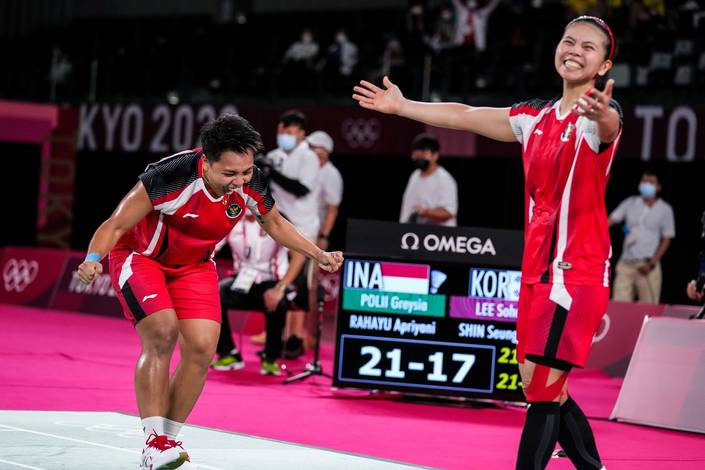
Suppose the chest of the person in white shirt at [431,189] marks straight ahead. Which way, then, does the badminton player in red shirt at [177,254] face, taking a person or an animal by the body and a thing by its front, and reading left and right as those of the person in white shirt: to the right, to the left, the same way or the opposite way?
to the left

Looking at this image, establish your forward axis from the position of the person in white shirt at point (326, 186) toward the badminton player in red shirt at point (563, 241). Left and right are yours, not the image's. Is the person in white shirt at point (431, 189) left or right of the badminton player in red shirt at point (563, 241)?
left

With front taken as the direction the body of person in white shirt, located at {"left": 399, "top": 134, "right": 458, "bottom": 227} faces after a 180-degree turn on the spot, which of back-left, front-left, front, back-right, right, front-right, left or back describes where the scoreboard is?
back-right

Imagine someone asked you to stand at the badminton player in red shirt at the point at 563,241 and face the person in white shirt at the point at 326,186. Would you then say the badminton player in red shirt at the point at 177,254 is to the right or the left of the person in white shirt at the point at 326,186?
left

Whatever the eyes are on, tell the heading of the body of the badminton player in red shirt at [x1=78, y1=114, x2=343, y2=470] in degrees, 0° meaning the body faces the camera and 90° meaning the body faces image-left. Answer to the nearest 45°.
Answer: approximately 315°

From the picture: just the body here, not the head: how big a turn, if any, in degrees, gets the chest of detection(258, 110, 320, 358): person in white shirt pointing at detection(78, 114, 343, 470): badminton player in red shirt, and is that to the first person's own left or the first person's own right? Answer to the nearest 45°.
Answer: approximately 45° to the first person's own left

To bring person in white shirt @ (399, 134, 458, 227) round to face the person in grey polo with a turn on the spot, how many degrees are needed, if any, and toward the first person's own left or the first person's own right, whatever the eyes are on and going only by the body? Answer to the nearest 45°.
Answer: approximately 180°

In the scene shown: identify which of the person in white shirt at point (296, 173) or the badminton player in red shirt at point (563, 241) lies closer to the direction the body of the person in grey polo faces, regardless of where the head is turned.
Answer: the badminton player in red shirt

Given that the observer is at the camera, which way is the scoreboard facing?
facing the viewer

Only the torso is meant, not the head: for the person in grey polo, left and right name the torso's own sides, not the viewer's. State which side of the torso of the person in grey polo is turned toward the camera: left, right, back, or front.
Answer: front

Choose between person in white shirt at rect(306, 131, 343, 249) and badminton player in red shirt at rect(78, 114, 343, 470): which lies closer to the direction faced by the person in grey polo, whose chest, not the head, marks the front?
the badminton player in red shirt

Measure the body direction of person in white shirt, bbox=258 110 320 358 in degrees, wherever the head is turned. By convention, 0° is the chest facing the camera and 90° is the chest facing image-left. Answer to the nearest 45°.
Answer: approximately 45°

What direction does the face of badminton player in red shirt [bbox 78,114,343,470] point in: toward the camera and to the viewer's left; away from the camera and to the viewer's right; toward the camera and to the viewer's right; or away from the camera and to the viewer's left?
toward the camera and to the viewer's right

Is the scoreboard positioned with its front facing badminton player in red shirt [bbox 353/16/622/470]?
yes

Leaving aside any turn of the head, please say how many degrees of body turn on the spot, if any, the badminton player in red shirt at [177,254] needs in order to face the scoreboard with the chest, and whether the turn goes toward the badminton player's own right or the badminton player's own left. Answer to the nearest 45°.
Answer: approximately 90° to the badminton player's own left
